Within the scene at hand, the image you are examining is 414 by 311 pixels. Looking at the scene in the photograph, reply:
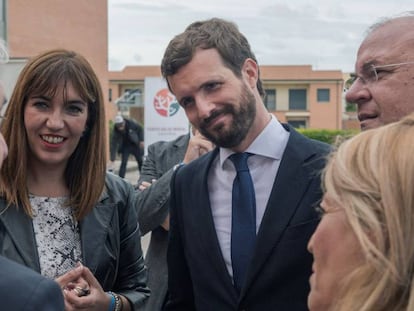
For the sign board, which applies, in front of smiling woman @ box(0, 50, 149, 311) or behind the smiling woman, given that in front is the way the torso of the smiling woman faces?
behind

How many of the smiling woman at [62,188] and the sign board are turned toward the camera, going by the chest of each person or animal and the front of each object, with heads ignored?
2

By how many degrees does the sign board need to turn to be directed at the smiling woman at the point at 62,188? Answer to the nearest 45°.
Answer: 0° — it already faces them

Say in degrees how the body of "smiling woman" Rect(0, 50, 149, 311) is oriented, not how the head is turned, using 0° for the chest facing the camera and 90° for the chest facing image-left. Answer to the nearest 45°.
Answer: approximately 0°

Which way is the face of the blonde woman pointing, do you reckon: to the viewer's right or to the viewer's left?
to the viewer's left

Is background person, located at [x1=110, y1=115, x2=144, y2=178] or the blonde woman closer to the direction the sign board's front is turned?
the blonde woman

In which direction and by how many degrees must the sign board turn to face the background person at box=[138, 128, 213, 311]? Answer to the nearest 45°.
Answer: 0° — it already faces them

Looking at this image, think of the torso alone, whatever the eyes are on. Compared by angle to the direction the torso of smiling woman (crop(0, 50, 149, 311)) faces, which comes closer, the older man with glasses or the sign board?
the older man with glasses

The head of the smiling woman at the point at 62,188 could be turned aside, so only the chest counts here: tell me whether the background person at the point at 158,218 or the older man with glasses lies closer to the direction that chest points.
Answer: the older man with glasses

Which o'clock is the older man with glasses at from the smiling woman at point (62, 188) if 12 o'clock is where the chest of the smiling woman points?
The older man with glasses is roughly at 10 o'clock from the smiling woman.

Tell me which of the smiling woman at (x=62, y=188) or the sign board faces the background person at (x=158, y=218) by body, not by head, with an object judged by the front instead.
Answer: the sign board

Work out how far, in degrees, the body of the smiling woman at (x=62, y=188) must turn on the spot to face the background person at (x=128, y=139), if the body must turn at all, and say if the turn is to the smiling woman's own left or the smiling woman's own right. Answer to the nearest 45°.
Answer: approximately 180°
